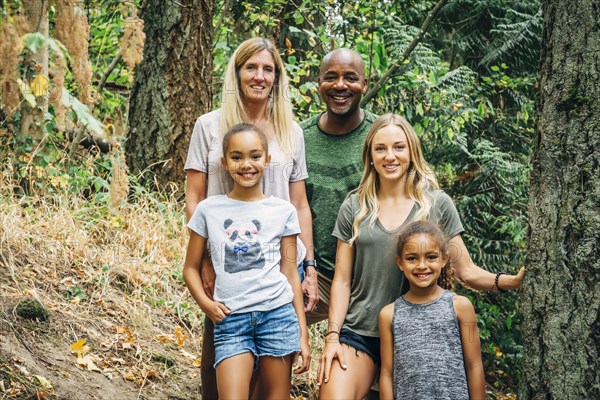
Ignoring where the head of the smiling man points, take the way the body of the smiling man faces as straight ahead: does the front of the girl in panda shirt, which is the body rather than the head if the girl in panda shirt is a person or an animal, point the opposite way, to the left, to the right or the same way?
the same way

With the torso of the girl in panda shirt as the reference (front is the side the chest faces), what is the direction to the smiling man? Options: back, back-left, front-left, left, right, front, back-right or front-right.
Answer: back-left

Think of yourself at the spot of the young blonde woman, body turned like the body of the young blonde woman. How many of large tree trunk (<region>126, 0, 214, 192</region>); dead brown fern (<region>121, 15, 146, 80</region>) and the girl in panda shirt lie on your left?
0

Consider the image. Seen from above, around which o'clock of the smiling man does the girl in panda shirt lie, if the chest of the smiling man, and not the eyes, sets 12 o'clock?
The girl in panda shirt is roughly at 1 o'clock from the smiling man.

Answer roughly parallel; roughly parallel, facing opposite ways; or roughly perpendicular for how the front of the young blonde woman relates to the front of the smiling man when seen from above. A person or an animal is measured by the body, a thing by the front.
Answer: roughly parallel

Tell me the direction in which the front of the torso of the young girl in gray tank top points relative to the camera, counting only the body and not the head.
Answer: toward the camera

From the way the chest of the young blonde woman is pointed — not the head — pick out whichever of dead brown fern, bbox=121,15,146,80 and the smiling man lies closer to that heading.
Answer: the dead brown fern

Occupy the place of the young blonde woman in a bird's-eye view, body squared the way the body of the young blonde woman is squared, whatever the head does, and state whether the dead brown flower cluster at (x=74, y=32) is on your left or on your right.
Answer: on your right

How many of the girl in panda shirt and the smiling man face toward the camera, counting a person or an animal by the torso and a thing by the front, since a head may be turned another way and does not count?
2

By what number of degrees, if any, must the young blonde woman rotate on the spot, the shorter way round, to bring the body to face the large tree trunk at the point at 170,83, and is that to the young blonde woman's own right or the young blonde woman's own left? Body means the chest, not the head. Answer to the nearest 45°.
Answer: approximately 135° to the young blonde woman's own right

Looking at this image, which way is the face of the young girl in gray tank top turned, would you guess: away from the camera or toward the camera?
toward the camera

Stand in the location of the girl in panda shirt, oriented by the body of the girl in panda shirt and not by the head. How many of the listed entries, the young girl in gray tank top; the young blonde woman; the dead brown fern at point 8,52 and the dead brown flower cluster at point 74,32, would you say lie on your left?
2

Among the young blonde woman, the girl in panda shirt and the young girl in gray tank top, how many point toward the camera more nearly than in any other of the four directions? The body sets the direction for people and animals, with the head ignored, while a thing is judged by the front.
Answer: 3

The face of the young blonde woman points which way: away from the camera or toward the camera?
toward the camera

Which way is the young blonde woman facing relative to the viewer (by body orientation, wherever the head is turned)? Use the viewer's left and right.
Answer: facing the viewer
